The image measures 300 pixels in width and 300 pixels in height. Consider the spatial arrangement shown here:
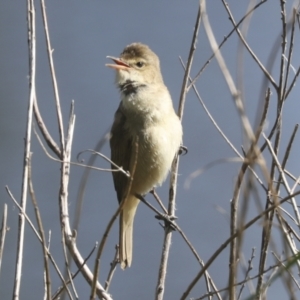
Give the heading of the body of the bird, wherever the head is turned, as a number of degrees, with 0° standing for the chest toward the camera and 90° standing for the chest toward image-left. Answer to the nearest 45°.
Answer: approximately 315°

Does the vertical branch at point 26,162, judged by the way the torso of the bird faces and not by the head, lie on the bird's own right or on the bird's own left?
on the bird's own right
